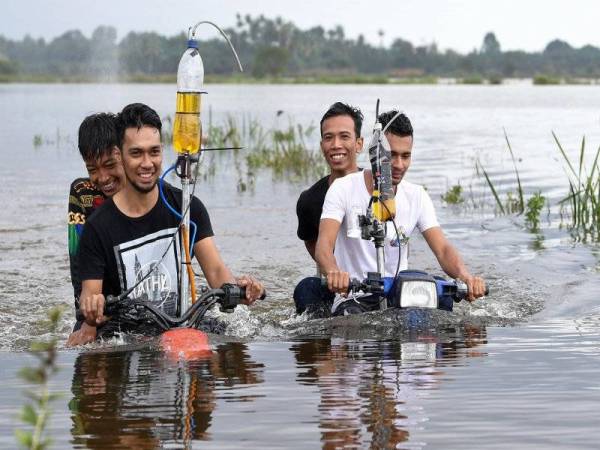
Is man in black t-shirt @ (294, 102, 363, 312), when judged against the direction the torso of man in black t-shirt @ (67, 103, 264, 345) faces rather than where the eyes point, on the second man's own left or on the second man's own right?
on the second man's own left

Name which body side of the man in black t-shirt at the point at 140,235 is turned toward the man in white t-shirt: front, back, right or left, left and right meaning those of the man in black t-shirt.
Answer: left

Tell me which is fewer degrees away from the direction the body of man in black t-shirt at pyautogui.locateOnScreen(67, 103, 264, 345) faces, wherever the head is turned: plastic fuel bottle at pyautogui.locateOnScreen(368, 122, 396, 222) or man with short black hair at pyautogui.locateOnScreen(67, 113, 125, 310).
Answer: the plastic fuel bottle

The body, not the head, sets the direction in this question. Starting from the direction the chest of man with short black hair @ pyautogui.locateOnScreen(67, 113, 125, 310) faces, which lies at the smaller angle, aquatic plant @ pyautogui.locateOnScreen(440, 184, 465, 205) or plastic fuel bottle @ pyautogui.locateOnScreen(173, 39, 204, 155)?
the plastic fuel bottle

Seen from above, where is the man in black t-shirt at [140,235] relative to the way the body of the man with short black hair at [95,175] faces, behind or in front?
in front

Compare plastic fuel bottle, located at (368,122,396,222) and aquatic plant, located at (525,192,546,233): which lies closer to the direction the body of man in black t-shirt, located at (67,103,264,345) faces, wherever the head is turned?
the plastic fuel bottle

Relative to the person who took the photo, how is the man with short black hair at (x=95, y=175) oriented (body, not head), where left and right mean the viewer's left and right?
facing the viewer and to the right of the viewer

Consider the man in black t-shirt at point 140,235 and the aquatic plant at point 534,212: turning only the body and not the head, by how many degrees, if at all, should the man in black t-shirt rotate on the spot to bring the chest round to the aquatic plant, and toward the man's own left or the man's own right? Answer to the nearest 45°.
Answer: approximately 90° to the man's own left

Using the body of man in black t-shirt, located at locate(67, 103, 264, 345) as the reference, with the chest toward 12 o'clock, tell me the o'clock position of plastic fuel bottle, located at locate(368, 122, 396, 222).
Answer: The plastic fuel bottle is roughly at 10 o'clock from the man in black t-shirt.

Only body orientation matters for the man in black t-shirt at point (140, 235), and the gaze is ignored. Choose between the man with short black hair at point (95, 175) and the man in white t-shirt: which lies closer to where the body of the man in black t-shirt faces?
the man in white t-shirt

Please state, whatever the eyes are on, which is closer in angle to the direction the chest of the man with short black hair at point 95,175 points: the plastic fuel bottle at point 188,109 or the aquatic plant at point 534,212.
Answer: the plastic fuel bottle

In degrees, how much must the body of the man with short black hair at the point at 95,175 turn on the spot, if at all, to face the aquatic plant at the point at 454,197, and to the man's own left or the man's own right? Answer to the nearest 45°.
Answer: approximately 90° to the man's own left
